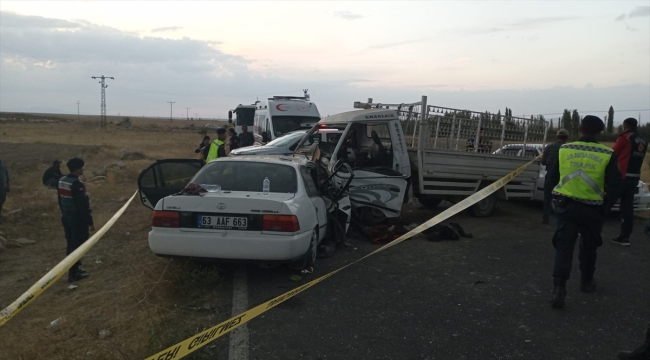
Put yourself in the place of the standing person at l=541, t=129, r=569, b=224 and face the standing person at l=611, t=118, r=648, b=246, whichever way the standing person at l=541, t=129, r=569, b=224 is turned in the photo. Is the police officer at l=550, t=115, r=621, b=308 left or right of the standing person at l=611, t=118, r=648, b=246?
right

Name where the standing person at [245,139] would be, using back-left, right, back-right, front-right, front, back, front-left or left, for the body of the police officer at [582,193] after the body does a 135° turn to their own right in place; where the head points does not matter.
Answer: back

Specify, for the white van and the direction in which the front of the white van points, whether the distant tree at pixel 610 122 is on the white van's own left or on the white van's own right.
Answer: on the white van's own left

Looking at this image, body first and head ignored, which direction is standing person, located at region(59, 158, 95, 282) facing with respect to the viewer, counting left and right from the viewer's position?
facing away from the viewer and to the right of the viewer

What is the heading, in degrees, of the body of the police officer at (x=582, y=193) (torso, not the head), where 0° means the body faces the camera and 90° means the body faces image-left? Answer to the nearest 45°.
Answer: approximately 180°

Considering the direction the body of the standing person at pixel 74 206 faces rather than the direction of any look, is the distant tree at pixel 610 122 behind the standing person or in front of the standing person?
in front

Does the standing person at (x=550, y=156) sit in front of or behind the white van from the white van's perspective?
in front

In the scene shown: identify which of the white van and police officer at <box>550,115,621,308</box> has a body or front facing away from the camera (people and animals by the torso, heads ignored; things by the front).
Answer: the police officer

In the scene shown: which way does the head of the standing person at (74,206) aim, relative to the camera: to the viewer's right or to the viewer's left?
to the viewer's right

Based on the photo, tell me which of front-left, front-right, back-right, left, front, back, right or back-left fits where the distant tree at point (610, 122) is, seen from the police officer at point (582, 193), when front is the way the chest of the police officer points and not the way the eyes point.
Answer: front

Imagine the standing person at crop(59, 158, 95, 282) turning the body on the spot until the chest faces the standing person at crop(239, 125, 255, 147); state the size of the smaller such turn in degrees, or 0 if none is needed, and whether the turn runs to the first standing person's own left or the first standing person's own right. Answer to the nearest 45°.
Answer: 0° — they already face them

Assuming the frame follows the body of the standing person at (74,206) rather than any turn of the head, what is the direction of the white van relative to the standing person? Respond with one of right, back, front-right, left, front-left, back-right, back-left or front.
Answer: front

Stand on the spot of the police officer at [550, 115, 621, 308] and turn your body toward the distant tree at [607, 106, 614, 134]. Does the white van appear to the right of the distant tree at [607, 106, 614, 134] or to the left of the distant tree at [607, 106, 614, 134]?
left
